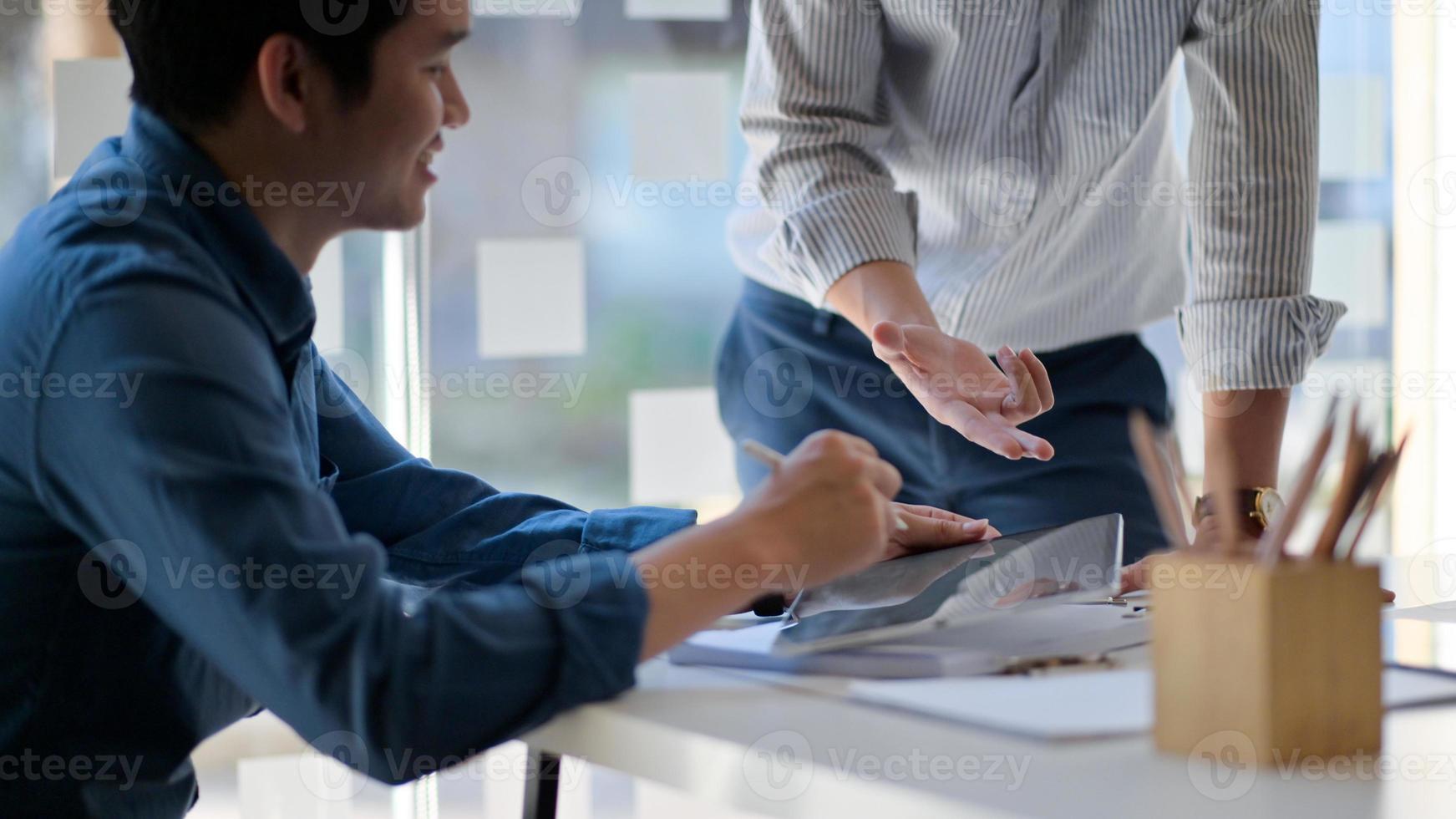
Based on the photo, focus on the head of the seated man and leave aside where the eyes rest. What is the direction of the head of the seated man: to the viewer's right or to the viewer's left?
to the viewer's right

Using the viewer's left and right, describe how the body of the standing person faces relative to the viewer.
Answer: facing the viewer

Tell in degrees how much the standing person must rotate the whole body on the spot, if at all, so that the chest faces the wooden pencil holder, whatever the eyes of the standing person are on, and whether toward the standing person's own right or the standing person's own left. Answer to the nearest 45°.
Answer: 0° — they already face it

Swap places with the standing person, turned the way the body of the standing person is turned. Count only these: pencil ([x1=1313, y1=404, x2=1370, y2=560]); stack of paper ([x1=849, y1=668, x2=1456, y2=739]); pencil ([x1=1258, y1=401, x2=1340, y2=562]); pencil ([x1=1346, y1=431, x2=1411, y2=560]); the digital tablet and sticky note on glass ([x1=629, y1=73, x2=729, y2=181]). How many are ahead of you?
5

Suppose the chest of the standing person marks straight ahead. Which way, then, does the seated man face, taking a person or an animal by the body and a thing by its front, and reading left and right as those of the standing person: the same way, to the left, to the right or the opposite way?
to the left

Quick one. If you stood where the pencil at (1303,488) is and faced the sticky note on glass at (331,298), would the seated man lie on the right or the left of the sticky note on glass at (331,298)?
left

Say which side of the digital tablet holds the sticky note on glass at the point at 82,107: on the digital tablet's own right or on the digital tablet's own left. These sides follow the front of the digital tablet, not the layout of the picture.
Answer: on the digital tablet's own right

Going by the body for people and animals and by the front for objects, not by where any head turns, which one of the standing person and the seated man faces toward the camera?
the standing person

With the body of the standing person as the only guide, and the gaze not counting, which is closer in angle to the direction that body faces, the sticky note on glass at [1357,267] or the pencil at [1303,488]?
the pencil

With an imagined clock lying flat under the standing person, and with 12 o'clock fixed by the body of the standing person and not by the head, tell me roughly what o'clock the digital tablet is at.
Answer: The digital tablet is roughly at 12 o'clock from the standing person.

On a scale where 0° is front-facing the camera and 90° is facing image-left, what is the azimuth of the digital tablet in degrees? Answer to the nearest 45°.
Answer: approximately 45°

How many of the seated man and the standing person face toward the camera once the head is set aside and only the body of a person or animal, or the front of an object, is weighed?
1

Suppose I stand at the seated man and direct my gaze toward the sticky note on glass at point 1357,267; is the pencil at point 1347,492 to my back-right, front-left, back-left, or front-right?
front-right

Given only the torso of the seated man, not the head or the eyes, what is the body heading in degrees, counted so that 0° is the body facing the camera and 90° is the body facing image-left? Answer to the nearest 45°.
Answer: approximately 270°
